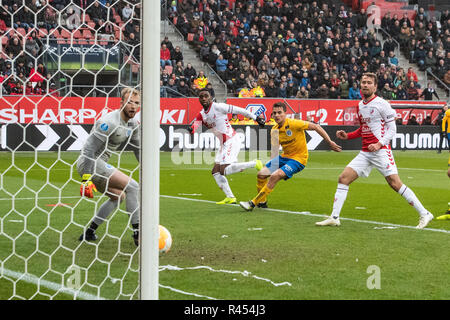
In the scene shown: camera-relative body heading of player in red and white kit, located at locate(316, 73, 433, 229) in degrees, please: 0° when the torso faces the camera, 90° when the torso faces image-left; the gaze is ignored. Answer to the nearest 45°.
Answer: approximately 45°

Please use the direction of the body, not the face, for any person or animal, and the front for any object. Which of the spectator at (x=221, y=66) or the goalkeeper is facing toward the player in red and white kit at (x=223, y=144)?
the spectator

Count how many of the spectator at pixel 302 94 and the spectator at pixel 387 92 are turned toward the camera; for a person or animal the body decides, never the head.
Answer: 2

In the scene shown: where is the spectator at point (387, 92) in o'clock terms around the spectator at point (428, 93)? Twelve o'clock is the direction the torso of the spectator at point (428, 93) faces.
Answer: the spectator at point (387, 92) is roughly at 2 o'clock from the spectator at point (428, 93).

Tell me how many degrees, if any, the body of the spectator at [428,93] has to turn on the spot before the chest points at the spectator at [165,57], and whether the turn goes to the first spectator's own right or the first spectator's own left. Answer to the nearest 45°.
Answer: approximately 45° to the first spectator's own right

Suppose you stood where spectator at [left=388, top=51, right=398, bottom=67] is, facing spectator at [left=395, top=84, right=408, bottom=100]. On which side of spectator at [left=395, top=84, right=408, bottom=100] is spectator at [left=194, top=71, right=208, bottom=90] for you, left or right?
right

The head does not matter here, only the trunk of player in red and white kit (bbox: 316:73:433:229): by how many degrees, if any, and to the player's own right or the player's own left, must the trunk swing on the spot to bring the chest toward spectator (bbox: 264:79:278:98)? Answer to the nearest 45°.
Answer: approximately 135° to the player's own right

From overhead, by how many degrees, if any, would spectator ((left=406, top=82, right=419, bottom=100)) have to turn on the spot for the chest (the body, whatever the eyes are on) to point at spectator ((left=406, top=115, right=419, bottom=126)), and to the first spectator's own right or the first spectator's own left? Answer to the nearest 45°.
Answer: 0° — they already face them
